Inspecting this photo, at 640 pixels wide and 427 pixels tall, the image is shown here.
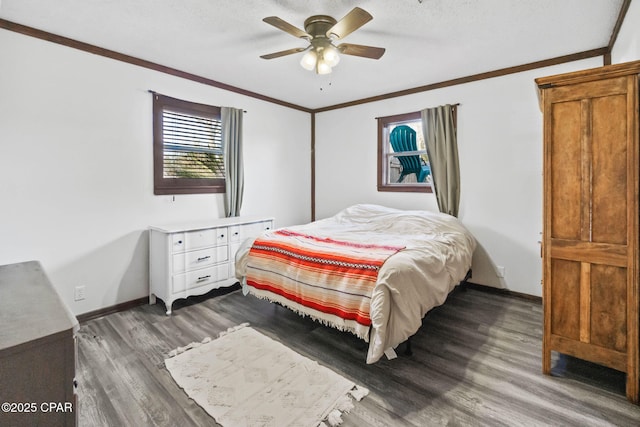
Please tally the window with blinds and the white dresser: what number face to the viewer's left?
0

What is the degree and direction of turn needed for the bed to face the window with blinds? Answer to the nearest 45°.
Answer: approximately 90° to its right

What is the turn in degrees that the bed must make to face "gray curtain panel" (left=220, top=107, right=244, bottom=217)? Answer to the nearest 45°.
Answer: approximately 90° to its right

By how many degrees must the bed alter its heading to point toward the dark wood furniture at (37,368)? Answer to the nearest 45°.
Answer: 0° — it already faces it

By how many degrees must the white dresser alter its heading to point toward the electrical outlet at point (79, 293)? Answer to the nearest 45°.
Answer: approximately 135° to its right

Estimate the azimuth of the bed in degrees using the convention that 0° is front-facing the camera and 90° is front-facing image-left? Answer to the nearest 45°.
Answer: approximately 45°

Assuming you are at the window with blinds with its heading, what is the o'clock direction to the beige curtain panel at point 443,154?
The beige curtain panel is roughly at 11 o'clock from the window with blinds.

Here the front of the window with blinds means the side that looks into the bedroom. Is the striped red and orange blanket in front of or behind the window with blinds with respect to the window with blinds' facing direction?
in front

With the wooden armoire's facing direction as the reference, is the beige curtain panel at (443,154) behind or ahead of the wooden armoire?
ahead

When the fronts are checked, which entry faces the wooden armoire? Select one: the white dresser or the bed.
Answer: the white dresser

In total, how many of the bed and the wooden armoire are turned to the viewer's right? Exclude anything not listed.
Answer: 0

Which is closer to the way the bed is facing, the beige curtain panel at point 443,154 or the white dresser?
the white dresser

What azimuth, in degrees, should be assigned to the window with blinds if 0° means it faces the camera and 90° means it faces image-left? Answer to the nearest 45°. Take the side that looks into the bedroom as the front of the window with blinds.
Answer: approximately 315°

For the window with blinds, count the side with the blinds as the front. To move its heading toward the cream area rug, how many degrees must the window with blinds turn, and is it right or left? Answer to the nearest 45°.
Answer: approximately 45° to its right

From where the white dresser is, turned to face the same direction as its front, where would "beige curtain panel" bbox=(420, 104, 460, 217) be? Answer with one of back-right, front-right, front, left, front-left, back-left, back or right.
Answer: front-left

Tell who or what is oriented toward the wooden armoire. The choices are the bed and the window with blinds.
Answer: the window with blinds
